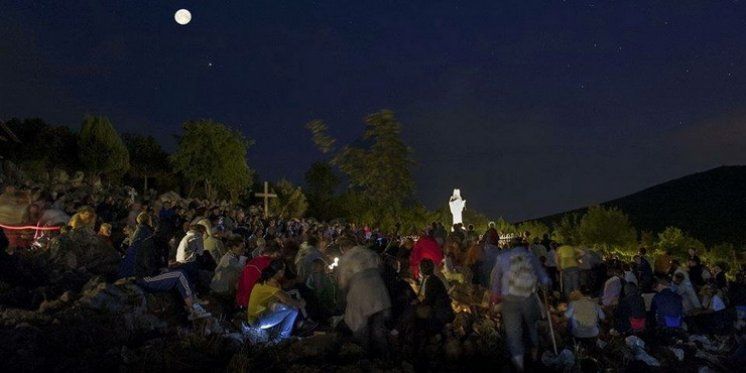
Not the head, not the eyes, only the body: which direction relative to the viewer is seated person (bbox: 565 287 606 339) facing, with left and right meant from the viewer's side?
facing away from the viewer

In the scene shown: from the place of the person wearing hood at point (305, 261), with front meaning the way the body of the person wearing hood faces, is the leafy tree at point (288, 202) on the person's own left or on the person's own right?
on the person's own left

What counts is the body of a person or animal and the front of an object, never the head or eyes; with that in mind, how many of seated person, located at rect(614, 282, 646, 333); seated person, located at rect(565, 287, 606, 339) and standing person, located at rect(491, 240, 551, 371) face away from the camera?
3

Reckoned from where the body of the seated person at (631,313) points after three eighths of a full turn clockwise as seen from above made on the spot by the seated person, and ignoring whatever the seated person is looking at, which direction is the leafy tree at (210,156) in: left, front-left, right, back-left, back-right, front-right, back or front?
back

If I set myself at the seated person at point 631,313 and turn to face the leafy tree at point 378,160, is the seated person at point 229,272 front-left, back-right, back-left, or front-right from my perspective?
front-left

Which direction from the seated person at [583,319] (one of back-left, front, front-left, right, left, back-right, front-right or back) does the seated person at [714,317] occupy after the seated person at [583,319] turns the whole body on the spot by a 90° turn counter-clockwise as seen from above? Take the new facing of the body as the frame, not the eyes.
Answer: back-right

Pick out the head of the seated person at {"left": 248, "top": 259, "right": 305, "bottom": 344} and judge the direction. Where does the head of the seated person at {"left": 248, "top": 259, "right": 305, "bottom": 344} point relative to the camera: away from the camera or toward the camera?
away from the camera

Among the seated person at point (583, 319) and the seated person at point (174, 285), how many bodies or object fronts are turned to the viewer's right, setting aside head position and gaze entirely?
1

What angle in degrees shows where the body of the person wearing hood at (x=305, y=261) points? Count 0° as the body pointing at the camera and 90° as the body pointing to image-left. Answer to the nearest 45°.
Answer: approximately 225°

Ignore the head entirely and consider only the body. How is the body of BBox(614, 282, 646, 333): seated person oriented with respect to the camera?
away from the camera

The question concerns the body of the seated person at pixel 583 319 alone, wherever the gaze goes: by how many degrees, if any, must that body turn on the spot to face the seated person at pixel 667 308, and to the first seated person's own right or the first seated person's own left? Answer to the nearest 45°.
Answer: approximately 45° to the first seated person's own right

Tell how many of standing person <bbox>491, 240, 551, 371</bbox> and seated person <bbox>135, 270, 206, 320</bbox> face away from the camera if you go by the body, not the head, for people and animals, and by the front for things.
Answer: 1

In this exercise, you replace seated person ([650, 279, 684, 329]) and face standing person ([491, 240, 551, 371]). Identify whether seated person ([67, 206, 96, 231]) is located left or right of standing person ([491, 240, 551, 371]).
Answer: right

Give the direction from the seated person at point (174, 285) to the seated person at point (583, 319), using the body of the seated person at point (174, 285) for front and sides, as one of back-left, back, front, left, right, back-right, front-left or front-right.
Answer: front

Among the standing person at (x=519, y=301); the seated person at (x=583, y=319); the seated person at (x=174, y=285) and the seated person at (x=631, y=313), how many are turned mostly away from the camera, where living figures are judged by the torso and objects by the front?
3

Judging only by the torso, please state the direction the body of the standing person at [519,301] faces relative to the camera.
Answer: away from the camera
